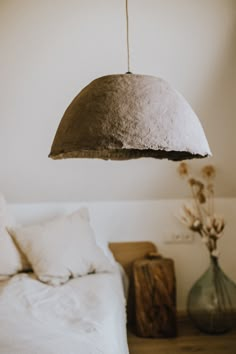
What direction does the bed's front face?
toward the camera

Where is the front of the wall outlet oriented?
toward the camera

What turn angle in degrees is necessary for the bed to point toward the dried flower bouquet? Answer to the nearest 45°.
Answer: approximately 135° to its left

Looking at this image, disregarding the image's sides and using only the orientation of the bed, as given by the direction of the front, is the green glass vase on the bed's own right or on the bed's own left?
on the bed's own left

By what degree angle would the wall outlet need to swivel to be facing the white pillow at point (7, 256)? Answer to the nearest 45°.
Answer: approximately 45° to its right

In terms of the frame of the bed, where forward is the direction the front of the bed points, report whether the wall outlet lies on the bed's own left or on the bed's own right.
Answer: on the bed's own left

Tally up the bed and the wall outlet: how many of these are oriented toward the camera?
2

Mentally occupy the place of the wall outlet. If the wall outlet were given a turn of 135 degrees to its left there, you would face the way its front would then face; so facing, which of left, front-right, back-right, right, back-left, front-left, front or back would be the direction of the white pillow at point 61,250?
back

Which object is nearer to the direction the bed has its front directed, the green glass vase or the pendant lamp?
the pendant lamp
